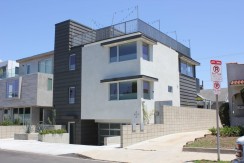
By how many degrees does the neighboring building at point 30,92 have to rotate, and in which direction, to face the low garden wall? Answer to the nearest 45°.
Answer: approximately 45° to its left

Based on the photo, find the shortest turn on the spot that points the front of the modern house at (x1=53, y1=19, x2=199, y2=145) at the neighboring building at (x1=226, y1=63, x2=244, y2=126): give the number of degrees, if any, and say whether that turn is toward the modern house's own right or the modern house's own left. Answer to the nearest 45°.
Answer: approximately 90° to the modern house's own left

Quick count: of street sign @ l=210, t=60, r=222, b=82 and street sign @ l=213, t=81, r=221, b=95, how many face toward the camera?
2

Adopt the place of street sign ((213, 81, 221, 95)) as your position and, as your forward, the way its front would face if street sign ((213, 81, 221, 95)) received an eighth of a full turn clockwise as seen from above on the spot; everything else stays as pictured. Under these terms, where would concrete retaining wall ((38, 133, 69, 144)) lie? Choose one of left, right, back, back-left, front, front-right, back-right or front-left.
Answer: right

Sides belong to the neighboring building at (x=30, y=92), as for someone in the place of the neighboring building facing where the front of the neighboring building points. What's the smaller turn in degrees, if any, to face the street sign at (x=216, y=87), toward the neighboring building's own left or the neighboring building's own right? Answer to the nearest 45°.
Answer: approximately 45° to the neighboring building's own left

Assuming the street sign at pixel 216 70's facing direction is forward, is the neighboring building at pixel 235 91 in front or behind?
behind

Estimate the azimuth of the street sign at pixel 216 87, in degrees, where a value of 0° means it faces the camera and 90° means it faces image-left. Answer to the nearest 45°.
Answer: approximately 0°

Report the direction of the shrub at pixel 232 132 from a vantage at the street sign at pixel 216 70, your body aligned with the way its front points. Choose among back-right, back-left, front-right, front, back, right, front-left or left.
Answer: back

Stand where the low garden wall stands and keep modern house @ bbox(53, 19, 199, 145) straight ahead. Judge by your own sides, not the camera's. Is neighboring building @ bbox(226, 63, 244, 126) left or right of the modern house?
right

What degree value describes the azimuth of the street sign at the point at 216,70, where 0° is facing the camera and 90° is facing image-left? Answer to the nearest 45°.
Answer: approximately 0°

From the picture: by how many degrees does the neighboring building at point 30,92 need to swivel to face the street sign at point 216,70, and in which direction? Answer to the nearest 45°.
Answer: approximately 45° to its left

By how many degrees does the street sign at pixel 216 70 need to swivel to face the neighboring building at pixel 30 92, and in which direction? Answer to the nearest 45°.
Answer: approximately 135° to its right
